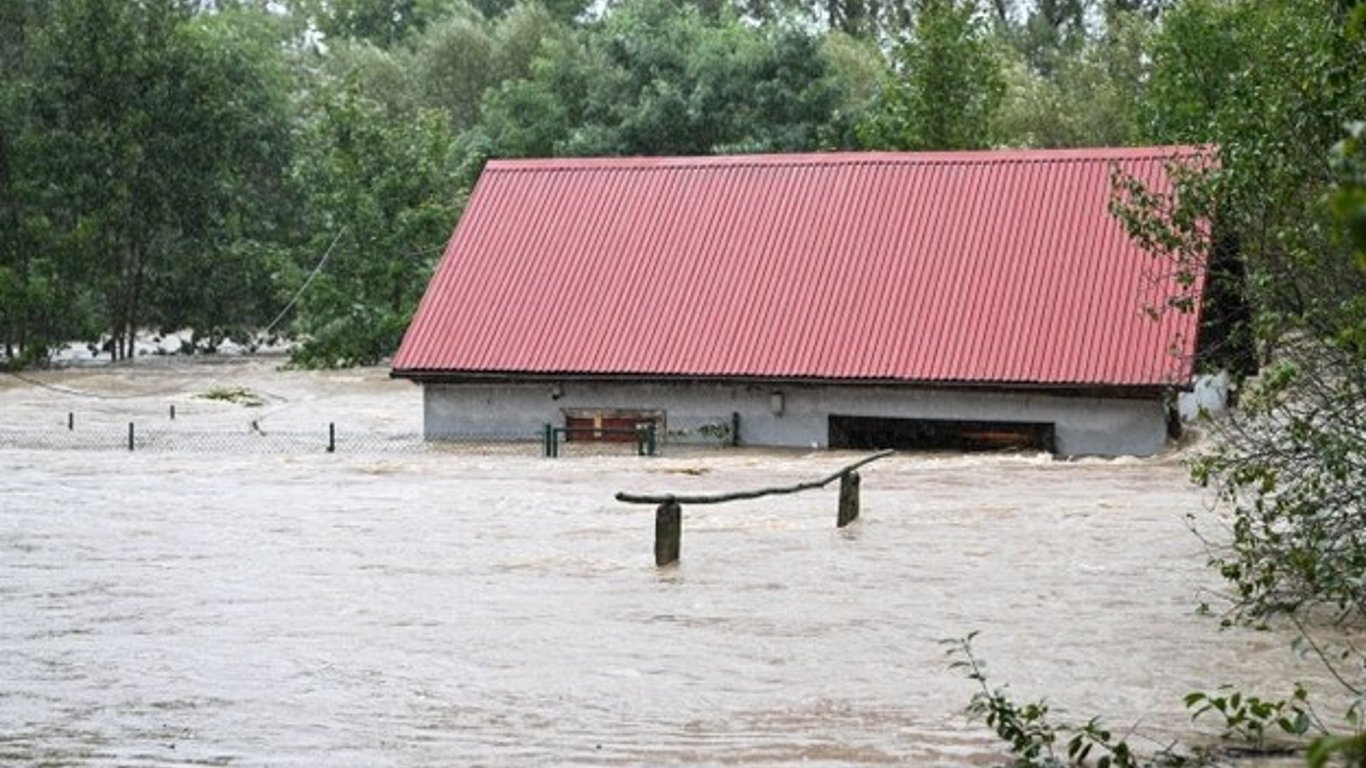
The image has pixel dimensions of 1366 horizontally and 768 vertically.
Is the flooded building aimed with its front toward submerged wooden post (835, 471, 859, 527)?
yes

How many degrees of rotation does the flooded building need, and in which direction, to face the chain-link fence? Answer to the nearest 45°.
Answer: approximately 90° to its right

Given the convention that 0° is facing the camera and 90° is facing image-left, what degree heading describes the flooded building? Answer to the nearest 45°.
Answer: approximately 0°

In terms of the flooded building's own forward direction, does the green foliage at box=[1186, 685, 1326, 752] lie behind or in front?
in front

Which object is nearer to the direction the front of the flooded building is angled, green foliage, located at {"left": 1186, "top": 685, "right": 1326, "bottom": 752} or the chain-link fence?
the green foliage

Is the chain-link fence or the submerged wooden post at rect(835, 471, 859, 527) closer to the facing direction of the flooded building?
the submerged wooden post

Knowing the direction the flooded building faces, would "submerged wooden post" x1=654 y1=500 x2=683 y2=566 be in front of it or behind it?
in front

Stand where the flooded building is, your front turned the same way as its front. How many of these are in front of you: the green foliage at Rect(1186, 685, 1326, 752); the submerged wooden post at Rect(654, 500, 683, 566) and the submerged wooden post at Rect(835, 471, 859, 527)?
3
